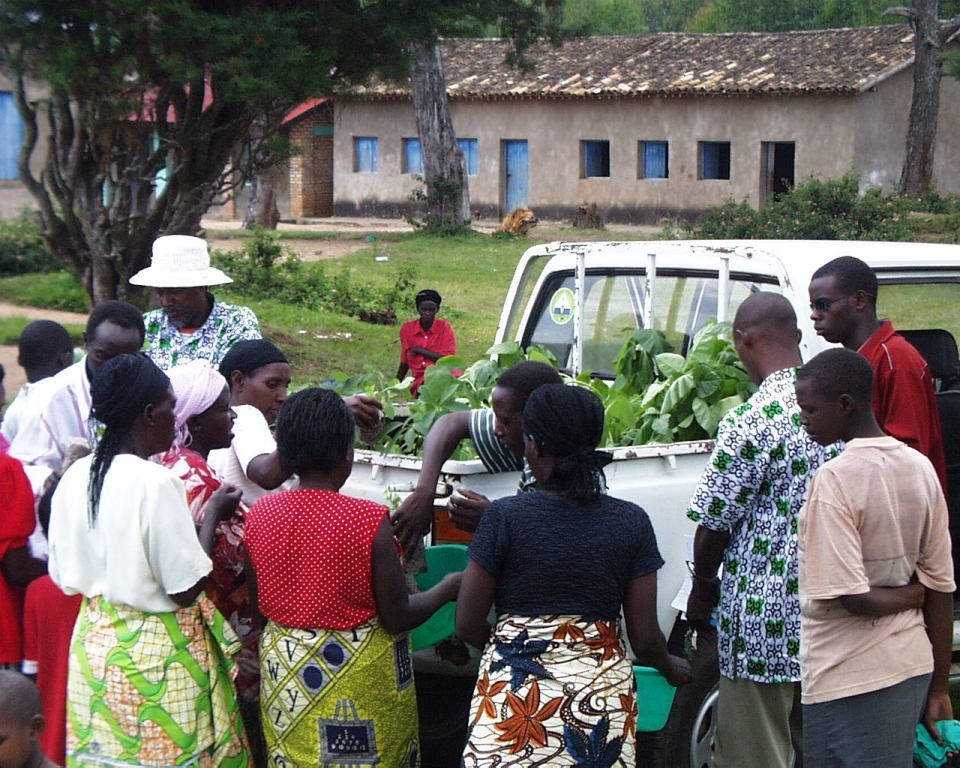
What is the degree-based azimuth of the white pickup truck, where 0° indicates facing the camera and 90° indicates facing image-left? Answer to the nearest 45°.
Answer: approximately 225°

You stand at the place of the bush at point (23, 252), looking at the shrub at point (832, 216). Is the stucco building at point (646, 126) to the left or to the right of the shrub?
left

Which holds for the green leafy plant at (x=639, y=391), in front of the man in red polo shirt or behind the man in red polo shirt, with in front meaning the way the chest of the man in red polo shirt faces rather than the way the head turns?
in front

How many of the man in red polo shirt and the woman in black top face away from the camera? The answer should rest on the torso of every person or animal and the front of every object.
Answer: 1

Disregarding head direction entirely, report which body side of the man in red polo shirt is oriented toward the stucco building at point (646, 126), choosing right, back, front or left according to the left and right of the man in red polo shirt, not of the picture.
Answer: right

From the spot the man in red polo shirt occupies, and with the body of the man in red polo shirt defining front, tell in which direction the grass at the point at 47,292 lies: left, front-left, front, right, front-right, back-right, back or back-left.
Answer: front-right

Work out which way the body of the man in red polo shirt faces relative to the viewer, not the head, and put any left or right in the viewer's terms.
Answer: facing to the left of the viewer

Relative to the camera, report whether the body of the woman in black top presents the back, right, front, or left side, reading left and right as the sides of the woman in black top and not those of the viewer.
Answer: back

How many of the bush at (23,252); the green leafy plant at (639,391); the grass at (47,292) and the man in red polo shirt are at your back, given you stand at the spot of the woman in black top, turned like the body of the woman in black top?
0

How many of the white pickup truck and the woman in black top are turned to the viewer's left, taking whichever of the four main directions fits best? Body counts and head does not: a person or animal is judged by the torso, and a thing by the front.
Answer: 0

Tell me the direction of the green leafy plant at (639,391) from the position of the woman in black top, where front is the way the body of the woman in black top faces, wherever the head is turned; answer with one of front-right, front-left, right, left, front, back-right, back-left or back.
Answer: front

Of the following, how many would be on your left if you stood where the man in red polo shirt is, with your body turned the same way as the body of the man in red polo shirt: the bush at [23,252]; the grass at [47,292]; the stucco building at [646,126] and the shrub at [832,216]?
0

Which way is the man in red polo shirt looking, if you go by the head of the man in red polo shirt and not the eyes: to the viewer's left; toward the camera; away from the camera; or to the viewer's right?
to the viewer's left

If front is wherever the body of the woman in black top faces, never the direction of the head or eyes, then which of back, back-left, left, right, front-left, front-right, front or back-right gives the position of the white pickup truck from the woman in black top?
front

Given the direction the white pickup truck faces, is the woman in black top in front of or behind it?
behind

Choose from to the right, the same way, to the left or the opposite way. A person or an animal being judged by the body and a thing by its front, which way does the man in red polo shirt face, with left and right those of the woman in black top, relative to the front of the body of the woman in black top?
to the left
